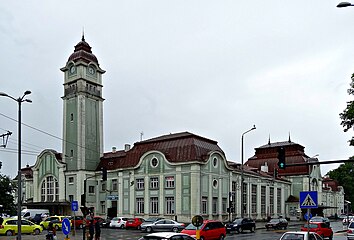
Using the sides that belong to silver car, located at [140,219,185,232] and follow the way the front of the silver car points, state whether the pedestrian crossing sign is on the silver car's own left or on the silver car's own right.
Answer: on the silver car's own left

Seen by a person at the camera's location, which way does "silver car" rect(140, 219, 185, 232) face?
facing to the left of the viewer

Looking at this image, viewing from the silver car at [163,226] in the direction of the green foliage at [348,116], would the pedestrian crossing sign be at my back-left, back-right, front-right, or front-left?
front-right

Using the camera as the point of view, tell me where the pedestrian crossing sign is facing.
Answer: facing the viewer

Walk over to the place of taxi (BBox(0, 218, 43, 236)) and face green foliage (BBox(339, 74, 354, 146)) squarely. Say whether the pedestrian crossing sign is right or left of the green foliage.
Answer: right

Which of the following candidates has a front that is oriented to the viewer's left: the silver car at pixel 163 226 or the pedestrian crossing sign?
the silver car

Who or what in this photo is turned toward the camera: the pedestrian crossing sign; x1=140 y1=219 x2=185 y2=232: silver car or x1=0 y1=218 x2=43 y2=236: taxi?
the pedestrian crossing sign

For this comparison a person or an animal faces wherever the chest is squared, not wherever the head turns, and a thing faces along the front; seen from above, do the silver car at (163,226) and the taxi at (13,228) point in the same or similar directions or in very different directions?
very different directions

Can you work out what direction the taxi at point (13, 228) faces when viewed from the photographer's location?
facing to the right of the viewer
